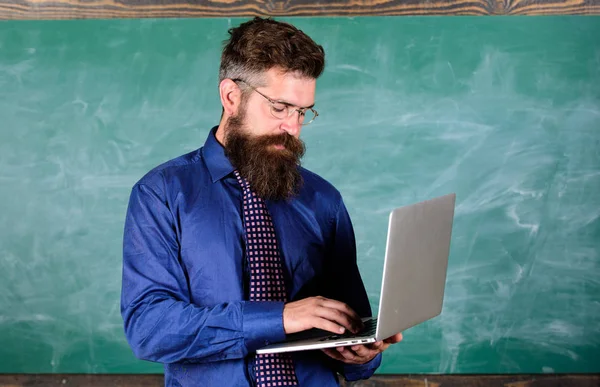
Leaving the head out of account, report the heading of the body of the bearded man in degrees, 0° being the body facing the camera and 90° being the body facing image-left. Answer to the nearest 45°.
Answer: approximately 315°

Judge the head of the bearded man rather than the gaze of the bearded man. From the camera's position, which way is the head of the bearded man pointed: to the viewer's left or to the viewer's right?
to the viewer's right
